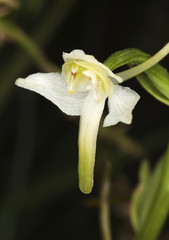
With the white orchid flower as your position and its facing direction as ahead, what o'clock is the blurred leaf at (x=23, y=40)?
The blurred leaf is roughly at 4 o'clock from the white orchid flower.

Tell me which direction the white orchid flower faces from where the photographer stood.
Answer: facing the viewer and to the left of the viewer
